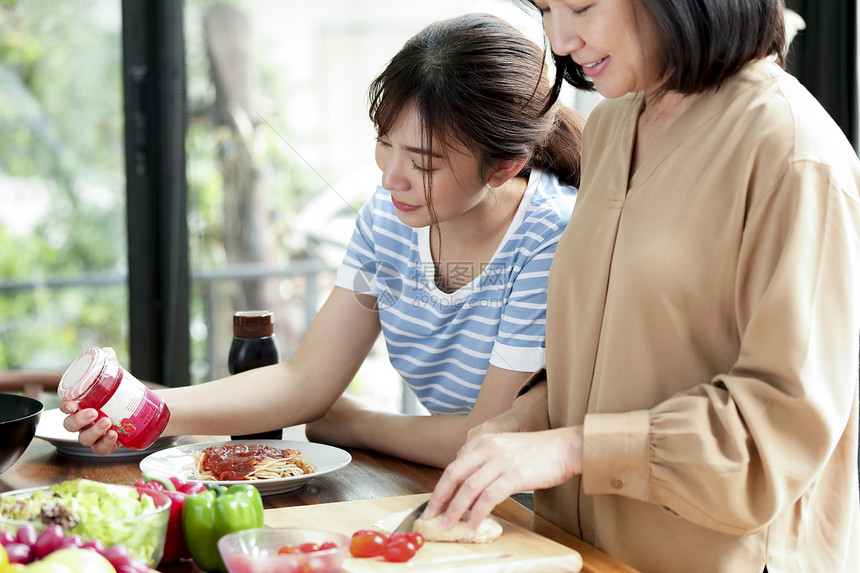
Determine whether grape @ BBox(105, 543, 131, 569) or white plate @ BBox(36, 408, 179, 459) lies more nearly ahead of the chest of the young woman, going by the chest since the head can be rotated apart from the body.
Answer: the grape

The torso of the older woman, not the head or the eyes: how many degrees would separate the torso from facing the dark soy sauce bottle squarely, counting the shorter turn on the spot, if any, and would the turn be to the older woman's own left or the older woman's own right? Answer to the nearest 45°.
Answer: approximately 90° to the older woman's own right

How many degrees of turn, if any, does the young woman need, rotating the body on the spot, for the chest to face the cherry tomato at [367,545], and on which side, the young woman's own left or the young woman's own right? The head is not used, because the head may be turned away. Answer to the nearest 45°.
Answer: approximately 45° to the young woman's own left

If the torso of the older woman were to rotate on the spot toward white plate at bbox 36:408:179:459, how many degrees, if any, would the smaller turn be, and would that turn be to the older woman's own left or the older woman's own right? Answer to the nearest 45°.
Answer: approximately 45° to the older woman's own right

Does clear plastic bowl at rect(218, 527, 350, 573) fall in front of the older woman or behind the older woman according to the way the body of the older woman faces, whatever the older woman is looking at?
in front

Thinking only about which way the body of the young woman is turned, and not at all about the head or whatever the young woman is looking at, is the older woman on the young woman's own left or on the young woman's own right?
on the young woman's own left

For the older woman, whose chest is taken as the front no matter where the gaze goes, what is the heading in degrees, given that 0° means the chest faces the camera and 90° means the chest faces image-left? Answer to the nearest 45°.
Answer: approximately 45°

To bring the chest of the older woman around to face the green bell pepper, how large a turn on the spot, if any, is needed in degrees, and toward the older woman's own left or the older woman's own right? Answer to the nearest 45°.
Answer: approximately 45° to the older woman's own right

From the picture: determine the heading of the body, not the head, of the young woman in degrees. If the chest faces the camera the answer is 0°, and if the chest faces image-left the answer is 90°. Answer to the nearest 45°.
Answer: approximately 45°
